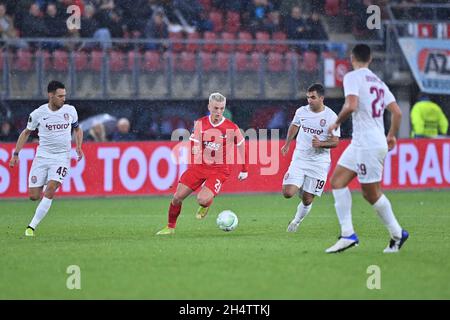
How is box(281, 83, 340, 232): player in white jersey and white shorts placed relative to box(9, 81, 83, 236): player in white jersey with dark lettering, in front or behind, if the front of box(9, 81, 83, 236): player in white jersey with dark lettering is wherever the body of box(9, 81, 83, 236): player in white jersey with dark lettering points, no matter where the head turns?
in front

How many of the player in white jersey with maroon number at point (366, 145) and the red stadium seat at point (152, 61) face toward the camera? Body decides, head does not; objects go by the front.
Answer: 1

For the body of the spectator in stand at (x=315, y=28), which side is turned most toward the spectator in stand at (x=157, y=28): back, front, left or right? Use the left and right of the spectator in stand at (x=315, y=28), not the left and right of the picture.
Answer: right

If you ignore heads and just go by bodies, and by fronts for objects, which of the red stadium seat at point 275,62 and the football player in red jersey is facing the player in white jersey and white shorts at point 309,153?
the red stadium seat

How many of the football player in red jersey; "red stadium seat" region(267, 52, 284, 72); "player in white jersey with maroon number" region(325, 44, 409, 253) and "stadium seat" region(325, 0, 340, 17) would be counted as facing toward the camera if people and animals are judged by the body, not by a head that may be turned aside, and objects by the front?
3

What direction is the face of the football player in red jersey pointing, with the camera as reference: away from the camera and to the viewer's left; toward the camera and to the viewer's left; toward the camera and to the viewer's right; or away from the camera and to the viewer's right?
toward the camera and to the viewer's right

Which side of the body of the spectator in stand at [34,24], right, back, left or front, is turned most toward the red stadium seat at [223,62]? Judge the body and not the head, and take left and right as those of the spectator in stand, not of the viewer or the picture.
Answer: left
